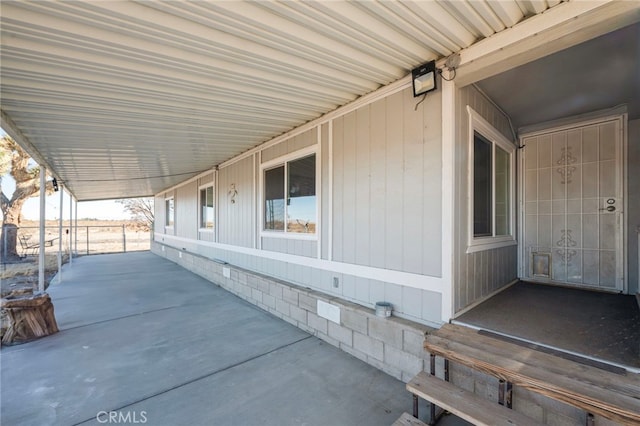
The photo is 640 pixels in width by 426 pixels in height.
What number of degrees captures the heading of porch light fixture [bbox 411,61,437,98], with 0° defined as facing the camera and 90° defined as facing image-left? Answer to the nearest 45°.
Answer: approximately 45°

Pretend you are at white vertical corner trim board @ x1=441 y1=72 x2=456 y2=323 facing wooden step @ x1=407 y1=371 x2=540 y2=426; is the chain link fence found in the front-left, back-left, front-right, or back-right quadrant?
back-right

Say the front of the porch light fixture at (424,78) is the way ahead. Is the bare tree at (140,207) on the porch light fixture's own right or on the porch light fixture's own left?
on the porch light fixture's own right

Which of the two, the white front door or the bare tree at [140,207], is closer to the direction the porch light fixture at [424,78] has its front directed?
the bare tree

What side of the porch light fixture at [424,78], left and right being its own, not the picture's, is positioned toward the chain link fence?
right

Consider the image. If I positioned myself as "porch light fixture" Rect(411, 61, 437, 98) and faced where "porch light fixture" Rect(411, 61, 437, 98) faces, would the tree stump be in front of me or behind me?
in front

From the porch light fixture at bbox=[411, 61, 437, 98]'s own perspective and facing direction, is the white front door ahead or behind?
behind

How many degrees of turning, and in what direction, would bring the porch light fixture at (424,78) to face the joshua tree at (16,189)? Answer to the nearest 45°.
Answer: approximately 45° to its right

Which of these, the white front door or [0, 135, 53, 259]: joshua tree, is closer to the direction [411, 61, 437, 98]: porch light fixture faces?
the joshua tree
